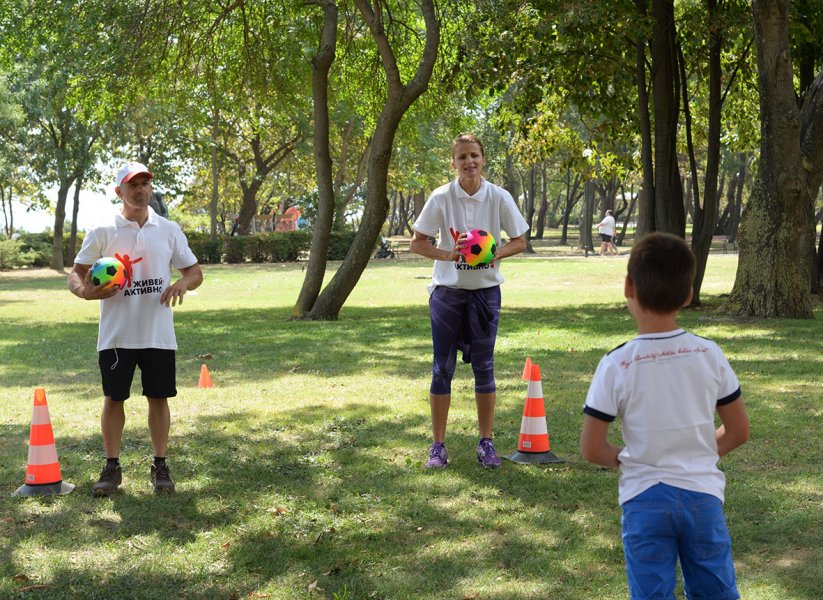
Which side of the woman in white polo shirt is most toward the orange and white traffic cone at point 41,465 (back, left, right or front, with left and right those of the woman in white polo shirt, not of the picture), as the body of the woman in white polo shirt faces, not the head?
right

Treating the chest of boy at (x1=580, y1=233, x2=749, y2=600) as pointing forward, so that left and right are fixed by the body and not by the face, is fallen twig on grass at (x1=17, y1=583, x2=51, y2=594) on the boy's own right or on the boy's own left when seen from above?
on the boy's own left

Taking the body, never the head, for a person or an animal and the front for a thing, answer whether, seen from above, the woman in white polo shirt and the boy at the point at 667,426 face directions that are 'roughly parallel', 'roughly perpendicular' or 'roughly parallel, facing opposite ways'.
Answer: roughly parallel, facing opposite ways

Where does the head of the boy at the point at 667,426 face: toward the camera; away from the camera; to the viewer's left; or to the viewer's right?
away from the camera

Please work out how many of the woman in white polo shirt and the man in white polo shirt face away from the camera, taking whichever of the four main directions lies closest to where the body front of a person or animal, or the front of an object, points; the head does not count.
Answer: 0

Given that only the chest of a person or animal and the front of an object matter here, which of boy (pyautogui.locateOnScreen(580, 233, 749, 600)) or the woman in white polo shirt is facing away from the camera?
the boy

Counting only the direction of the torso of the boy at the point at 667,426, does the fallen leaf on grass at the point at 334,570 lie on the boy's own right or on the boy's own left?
on the boy's own left

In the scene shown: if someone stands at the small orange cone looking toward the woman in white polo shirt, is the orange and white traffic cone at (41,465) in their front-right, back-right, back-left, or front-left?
front-right

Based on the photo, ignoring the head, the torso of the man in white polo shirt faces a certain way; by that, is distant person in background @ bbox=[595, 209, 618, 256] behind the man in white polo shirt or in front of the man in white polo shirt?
behind

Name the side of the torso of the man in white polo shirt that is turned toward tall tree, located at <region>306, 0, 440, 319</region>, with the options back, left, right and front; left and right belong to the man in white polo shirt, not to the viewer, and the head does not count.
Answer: back

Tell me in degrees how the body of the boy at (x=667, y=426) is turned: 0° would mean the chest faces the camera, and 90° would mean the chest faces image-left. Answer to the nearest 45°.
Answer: approximately 180°

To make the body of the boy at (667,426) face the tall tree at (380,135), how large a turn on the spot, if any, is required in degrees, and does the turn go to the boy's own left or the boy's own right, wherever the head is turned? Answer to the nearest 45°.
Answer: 0° — they already face it

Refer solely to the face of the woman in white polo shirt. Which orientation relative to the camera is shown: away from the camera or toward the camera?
toward the camera

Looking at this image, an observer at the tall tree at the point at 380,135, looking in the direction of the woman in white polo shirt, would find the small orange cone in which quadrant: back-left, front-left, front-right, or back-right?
front-right

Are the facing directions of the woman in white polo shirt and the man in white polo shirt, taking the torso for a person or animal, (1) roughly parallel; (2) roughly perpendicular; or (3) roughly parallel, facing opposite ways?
roughly parallel

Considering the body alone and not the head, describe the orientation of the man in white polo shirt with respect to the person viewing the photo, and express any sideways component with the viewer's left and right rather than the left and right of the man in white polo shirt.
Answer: facing the viewer

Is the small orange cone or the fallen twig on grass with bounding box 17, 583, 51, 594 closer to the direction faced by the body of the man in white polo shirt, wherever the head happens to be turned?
the fallen twig on grass

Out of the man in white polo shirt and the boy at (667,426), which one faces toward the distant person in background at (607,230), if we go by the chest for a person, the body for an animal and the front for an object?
the boy

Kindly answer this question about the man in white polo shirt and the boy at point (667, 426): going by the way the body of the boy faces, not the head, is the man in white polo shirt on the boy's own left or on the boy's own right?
on the boy's own left

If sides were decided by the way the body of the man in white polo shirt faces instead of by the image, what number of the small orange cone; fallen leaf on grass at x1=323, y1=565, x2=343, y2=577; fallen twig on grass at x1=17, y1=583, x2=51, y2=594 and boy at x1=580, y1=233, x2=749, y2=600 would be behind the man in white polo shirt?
1

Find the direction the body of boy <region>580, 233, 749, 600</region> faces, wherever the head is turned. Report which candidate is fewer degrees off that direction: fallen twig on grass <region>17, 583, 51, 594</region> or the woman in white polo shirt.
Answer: the woman in white polo shirt
